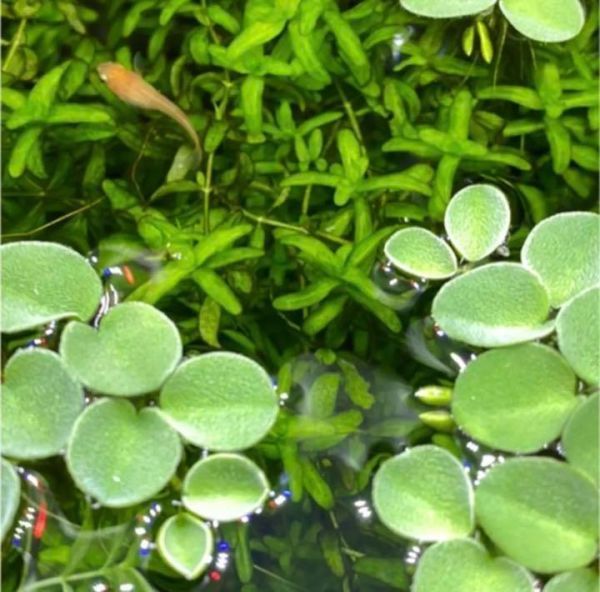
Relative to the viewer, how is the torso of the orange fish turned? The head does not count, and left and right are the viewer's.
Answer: facing away from the viewer and to the left of the viewer

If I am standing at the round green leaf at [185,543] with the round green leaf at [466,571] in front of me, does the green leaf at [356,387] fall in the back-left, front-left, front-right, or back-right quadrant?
front-left
